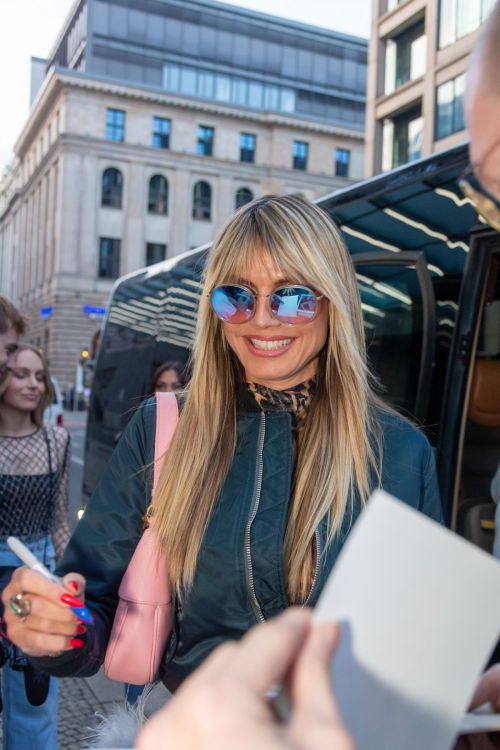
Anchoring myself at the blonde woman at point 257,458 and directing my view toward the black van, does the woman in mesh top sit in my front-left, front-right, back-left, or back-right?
front-left

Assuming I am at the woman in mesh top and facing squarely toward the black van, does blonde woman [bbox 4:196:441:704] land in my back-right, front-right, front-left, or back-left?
front-right

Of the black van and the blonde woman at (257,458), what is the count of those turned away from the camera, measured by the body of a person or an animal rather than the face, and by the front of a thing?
0

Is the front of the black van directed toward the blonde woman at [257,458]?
no

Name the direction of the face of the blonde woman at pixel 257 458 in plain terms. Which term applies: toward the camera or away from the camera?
toward the camera

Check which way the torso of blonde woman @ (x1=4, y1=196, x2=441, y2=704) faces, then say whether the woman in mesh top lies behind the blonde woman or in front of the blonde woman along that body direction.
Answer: behind

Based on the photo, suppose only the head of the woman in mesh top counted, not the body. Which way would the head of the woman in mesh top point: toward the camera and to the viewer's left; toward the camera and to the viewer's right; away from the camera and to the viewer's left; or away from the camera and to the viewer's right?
toward the camera and to the viewer's right

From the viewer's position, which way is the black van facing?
facing the viewer and to the right of the viewer

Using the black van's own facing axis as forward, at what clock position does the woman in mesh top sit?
The woman in mesh top is roughly at 5 o'clock from the black van.

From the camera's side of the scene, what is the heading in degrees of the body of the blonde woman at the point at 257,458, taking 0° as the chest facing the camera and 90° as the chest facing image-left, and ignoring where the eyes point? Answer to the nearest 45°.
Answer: approximately 0°

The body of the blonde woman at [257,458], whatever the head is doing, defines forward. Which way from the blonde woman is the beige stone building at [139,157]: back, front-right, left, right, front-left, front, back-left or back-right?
back

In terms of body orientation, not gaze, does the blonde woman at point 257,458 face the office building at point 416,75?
no

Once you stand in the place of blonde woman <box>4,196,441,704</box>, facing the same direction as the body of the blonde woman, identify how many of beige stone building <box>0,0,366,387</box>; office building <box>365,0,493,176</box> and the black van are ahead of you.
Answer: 0

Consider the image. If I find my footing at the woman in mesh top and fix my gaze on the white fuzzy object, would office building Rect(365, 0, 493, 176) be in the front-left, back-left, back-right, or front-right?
back-left
